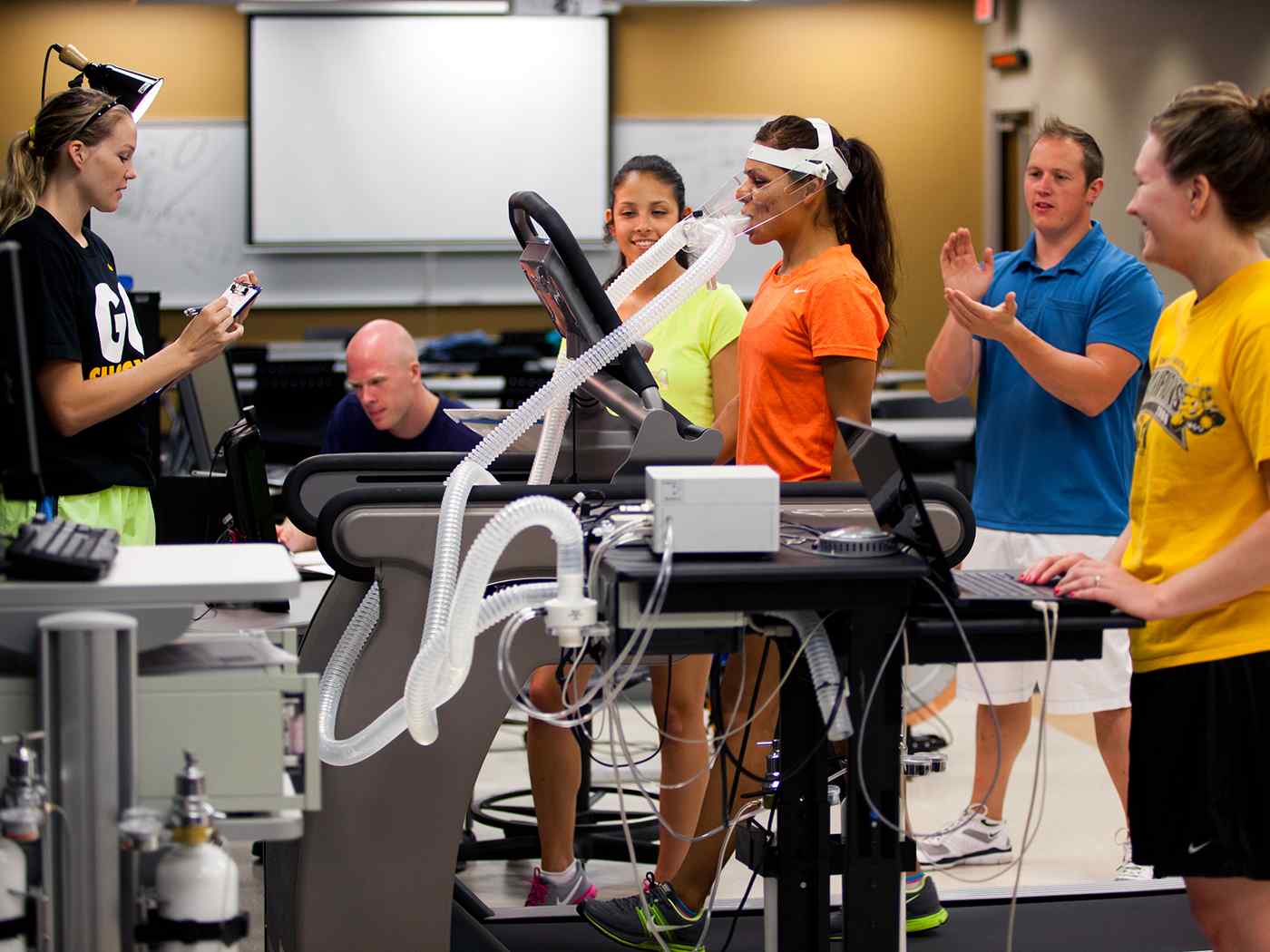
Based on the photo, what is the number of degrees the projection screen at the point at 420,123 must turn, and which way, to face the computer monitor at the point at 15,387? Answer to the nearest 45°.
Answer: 0° — it already faces it

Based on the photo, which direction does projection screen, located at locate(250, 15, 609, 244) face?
toward the camera

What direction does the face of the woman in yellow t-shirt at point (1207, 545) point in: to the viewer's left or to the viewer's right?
to the viewer's left

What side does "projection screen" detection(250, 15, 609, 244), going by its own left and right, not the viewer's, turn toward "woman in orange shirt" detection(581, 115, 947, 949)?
front

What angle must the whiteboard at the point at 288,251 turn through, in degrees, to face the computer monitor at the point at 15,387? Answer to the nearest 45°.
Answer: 0° — it already faces it

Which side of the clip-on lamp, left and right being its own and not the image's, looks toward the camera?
right

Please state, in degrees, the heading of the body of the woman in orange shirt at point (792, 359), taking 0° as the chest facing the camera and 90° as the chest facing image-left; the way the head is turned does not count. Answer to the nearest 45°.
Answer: approximately 90°

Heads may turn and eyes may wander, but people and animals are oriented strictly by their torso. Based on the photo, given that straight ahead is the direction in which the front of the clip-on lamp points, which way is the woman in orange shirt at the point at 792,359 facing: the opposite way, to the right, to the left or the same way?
the opposite way

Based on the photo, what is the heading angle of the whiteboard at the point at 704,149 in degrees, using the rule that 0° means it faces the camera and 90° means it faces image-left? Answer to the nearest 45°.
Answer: approximately 0°

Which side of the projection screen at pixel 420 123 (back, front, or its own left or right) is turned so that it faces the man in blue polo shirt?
front

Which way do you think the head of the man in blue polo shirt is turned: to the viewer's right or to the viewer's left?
to the viewer's left

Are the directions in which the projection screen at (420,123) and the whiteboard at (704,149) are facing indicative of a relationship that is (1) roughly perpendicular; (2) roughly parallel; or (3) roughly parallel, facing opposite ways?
roughly parallel

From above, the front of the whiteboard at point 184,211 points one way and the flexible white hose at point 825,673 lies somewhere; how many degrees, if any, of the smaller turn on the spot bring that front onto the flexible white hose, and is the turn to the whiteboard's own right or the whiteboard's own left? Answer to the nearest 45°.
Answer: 0° — it already faces it

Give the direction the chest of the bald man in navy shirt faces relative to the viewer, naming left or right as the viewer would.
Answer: facing the viewer and to the left of the viewer

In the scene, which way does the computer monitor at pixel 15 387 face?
to the viewer's right

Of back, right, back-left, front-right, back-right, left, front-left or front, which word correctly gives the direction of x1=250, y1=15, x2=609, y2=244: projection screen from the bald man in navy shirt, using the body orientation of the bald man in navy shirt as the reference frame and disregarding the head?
back-right

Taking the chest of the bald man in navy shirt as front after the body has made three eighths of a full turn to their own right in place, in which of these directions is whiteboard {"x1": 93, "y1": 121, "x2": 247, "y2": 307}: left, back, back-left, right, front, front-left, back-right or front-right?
front
